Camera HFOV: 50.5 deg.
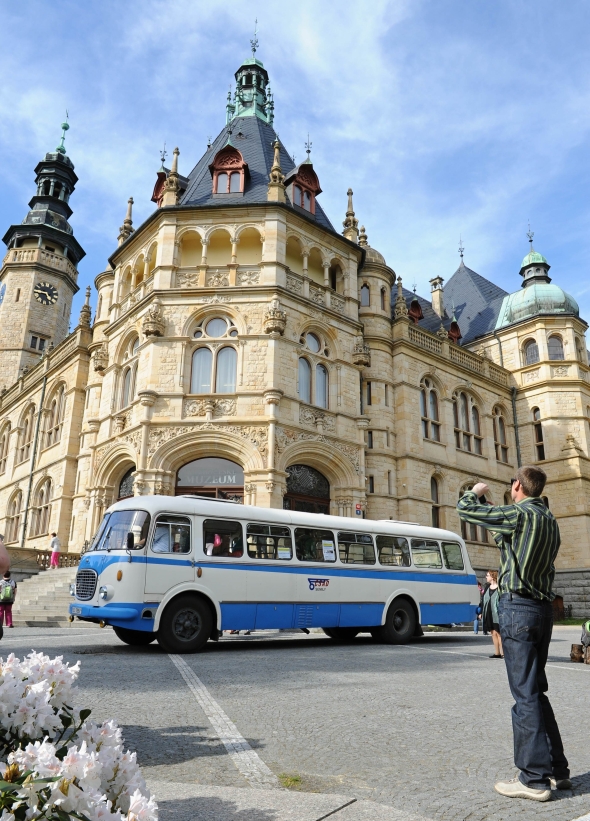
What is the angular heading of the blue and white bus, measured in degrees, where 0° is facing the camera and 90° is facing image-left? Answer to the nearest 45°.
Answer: approximately 45°

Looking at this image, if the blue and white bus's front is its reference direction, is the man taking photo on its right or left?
on its left

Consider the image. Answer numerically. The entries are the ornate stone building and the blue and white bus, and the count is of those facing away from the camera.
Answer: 0

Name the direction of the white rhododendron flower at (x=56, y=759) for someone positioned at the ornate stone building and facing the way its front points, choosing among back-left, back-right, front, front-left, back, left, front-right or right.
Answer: front

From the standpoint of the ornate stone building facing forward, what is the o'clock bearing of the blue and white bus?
The blue and white bus is roughly at 12 o'clock from the ornate stone building.

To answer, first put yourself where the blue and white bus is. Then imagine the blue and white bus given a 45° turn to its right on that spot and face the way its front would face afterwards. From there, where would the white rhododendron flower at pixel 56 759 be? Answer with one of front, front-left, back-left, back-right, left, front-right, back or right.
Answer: left

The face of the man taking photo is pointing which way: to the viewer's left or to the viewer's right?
to the viewer's left

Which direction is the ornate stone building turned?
toward the camera

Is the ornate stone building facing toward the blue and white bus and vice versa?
no

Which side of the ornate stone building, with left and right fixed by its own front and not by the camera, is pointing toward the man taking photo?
front
